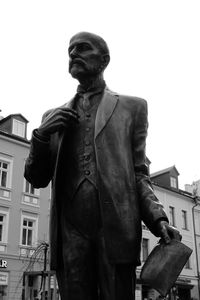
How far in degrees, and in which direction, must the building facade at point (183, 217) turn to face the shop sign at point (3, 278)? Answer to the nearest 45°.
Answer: approximately 90° to its right

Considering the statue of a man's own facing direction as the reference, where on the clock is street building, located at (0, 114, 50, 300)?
The street building is roughly at 4 o'clock from the statue of a man.

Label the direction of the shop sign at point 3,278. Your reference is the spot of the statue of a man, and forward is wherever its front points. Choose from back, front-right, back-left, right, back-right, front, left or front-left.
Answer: back-right

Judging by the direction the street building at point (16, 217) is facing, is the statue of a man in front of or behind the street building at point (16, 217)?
in front

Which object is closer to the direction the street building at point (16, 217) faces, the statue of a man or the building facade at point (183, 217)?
the statue of a man

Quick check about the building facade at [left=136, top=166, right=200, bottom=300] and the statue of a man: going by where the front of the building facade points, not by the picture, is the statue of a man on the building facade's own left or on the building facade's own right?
on the building facade's own right
